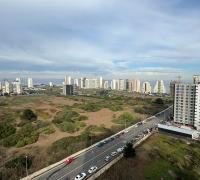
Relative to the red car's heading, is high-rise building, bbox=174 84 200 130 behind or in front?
behind

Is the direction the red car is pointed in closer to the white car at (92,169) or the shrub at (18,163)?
the shrub

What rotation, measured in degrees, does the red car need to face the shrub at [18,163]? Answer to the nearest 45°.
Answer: approximately 45° to its right

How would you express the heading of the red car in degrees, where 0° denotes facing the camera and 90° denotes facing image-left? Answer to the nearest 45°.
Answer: approximately 45°

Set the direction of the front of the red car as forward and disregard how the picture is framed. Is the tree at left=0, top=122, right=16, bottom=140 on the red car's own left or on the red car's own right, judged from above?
on the red car's own right

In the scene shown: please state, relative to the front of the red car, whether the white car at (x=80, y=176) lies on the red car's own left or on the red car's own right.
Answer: on the red car's own left
